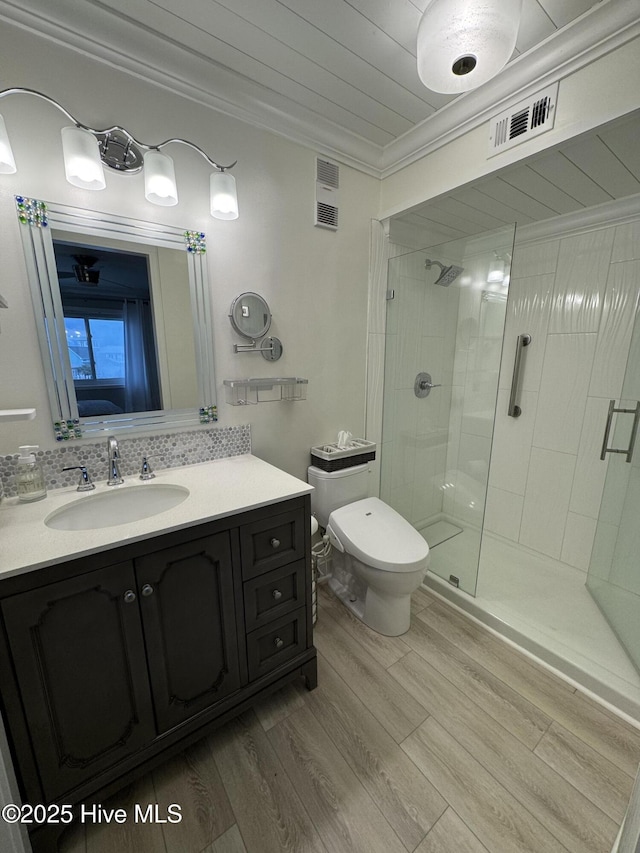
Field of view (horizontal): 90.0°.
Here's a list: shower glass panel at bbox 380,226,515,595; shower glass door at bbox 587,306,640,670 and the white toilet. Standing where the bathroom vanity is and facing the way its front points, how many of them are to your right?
0

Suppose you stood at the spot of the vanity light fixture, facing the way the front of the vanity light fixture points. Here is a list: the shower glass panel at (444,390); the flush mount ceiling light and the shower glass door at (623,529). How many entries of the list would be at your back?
0

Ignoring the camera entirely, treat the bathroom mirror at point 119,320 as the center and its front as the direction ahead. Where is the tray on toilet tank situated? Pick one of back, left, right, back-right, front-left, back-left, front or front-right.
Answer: front-left

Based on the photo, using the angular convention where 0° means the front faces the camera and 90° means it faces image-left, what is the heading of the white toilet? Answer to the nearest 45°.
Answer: approximately 315°

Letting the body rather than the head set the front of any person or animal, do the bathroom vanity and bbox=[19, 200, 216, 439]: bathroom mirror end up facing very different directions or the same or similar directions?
same or similar directions

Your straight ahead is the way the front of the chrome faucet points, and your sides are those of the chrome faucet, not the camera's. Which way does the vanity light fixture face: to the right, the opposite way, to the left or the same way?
the same way

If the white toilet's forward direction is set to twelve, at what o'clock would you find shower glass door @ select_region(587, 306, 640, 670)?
The shower glass door is roughly at 10 o'clock from the white toilet.

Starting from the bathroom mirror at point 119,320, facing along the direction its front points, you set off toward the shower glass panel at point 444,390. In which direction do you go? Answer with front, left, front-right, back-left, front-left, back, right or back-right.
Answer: front-left

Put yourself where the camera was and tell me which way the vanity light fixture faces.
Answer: facing the viewer and to the right of the viewer

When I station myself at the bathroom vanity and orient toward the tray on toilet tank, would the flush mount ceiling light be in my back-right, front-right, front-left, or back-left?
front-right

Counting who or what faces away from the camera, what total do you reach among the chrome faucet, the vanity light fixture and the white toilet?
0

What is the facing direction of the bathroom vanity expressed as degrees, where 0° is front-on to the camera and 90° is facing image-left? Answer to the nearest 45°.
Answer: approximately 315°
